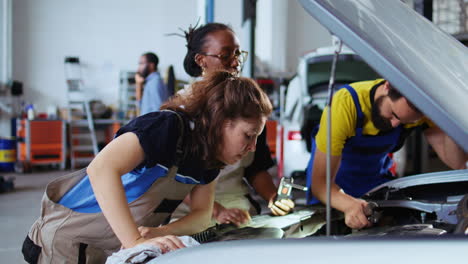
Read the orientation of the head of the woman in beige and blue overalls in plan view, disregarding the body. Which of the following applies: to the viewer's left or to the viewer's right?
to the viewer's right

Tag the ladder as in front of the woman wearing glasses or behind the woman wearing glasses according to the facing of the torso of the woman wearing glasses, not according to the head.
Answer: behind

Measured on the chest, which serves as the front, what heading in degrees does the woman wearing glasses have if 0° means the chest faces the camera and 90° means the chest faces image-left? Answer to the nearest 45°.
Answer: approximately 315°

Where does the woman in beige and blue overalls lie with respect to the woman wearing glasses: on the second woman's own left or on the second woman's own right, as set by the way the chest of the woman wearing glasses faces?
on the second woman's own right
